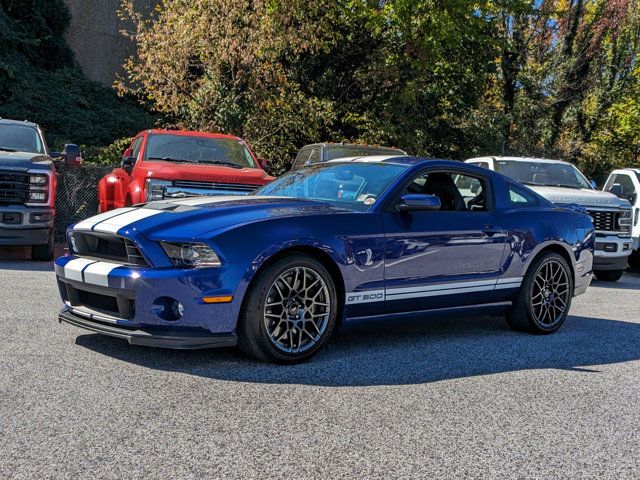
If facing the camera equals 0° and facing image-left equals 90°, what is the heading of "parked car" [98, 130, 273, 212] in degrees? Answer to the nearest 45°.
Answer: approximately 315°

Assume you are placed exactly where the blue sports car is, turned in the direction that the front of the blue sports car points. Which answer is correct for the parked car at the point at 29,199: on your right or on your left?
on your right

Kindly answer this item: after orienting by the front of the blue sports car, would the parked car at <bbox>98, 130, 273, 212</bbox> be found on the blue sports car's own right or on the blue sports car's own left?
on the blue sports car's own right

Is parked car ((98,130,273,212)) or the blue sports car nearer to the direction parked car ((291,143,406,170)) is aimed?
the blue sports car

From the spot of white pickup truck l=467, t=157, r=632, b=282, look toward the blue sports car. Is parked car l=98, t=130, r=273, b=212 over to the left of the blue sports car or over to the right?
right

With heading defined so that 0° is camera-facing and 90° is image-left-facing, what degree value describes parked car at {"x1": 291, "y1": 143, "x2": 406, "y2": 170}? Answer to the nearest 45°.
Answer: approximately 315°

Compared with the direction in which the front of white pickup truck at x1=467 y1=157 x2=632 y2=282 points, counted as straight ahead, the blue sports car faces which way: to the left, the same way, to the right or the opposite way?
to the right

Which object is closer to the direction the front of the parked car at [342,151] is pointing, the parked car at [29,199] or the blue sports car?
the blue sports car

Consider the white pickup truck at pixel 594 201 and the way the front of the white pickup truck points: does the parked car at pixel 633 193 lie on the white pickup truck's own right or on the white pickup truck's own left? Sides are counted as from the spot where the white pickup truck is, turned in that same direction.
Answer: on the white pickup truck's own left
